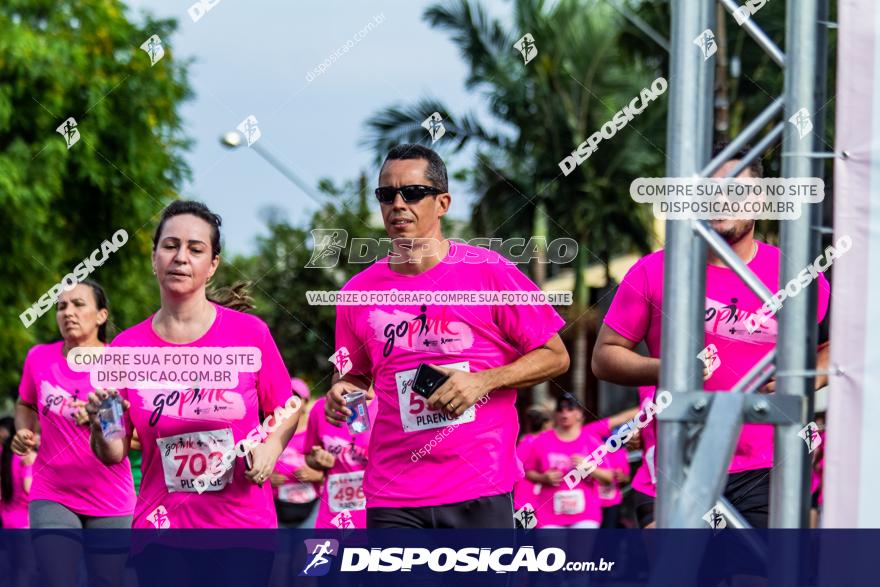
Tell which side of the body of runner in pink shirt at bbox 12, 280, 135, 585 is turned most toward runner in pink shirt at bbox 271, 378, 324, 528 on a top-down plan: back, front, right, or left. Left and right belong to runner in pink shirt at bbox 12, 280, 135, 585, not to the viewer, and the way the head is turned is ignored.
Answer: back

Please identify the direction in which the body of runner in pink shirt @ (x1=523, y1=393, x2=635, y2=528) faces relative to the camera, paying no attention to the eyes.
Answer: toward the camera

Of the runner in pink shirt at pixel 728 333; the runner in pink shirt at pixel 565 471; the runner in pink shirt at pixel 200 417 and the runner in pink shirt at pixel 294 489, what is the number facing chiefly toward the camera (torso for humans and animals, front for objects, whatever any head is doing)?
4

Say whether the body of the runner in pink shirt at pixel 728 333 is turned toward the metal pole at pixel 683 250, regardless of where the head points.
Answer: yes

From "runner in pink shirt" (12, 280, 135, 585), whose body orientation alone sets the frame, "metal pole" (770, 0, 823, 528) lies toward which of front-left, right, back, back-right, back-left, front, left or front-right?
left

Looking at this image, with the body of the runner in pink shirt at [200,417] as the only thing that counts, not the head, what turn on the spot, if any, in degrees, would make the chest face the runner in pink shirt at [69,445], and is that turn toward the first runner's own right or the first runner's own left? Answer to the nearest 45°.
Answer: approximately 135° to the first runner's own right

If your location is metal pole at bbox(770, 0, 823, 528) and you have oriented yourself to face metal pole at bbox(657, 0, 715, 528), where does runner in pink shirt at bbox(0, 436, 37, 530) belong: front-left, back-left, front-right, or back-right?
front-right

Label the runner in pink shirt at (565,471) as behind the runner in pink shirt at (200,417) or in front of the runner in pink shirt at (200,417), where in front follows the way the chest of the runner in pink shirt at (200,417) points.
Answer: behind

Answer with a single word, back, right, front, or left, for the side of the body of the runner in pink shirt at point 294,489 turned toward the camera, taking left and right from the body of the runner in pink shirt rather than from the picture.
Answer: front

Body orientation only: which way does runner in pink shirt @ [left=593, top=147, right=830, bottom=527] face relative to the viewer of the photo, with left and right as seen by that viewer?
facing the viewer

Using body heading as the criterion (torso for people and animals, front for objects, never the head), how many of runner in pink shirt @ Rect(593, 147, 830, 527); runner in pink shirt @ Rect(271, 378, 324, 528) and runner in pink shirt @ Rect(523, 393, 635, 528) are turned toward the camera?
3

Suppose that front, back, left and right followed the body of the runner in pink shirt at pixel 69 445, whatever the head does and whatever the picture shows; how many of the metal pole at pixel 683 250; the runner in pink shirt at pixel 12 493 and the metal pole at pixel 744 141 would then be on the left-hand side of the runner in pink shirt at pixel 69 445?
2
